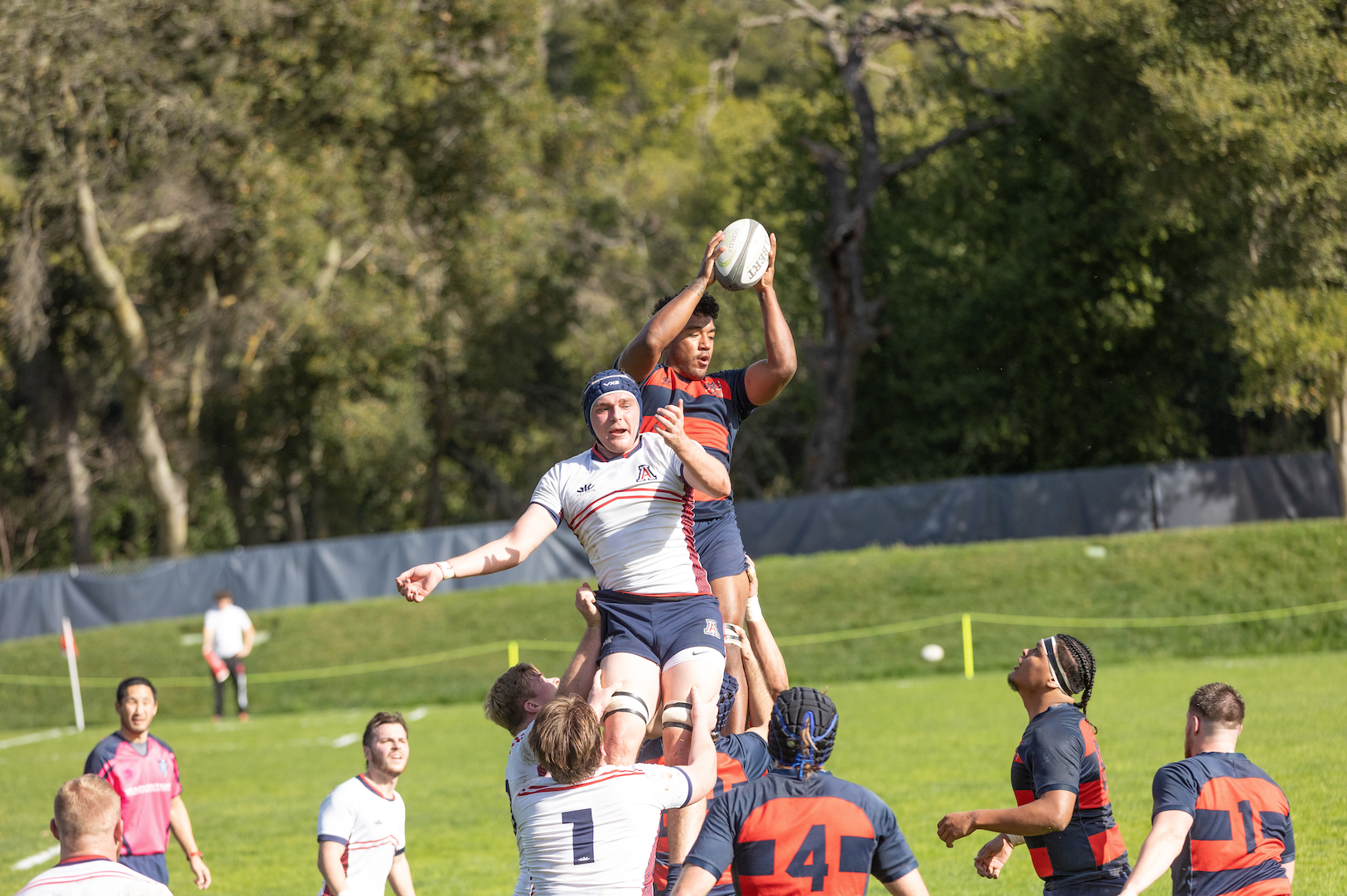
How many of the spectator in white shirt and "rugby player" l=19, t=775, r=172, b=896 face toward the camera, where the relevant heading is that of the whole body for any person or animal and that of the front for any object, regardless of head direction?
1

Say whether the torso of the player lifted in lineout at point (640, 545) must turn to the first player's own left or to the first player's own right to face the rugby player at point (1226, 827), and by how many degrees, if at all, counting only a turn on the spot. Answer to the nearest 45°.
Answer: approximately 90° to the first player's own left

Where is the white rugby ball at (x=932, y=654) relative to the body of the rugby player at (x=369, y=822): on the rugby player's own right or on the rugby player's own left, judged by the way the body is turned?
on the rugby player's own left

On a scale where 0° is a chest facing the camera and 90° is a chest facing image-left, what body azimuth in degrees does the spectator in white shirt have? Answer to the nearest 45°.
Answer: approximately 0°

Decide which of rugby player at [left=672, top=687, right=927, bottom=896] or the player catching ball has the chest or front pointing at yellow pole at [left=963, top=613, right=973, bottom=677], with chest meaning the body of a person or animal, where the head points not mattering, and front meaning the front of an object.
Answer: the rugby player

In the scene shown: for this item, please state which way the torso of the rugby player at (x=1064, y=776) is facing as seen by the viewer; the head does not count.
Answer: to the viewer's left

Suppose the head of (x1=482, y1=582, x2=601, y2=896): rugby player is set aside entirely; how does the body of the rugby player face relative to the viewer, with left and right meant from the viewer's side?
facing to the right of the viewer

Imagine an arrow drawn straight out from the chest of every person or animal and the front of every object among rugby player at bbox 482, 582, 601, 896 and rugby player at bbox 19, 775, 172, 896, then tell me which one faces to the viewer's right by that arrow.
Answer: rugby player at bbox 482, 582, 601, 896

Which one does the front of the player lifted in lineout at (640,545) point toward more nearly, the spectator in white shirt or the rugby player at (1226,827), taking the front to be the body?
the rugby player

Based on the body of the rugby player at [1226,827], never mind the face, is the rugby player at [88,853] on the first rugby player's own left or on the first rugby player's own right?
on the first rugby player's own left
